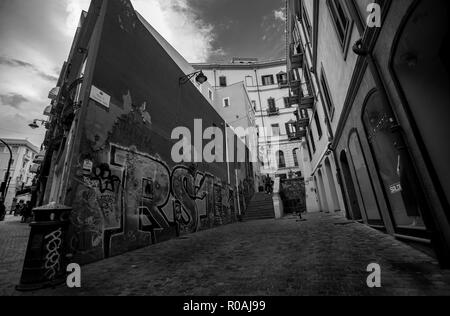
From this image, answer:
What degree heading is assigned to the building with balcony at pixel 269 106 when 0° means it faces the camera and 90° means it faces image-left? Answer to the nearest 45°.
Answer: approximately 0°

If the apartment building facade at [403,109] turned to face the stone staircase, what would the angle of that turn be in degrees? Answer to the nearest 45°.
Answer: approximately 45° to its right

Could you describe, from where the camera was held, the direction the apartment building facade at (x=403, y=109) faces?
facing to the left of the viewer

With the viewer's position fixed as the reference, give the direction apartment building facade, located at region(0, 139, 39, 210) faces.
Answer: facing the viewer and to the right of the viewer

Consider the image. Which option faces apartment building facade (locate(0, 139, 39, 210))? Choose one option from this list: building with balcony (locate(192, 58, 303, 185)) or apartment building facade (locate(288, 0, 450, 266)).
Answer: apartment building facade (locate(288, 0, 450, 266))

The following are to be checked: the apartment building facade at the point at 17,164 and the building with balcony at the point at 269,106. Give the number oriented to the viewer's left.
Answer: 0

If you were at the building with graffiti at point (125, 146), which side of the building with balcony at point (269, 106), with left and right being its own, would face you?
front

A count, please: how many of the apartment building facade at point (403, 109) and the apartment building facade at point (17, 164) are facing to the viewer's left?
1

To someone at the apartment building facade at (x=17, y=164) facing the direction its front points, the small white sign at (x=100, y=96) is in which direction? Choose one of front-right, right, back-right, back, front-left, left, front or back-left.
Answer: front-right

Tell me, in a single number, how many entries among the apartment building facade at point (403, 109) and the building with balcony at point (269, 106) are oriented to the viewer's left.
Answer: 1

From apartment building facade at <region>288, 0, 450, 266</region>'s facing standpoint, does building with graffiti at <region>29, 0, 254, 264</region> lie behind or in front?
in front
